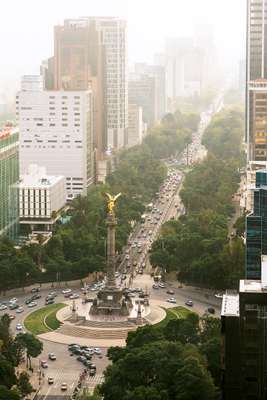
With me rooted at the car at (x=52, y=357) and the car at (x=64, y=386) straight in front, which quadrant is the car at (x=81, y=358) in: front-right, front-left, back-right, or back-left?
front-left

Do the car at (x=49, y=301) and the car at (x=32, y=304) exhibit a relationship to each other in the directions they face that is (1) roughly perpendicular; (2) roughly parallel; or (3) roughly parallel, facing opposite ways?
roughly parallel

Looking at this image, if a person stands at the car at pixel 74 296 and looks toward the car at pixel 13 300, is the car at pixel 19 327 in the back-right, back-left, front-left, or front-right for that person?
front-left

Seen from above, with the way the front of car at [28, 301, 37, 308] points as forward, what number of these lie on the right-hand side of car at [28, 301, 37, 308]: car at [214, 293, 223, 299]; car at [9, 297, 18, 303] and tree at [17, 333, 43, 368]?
1
